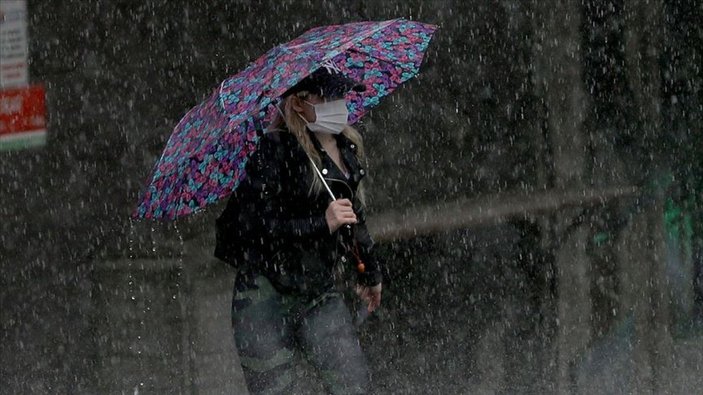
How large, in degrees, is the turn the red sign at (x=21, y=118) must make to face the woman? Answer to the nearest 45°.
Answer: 0° — it already faces them

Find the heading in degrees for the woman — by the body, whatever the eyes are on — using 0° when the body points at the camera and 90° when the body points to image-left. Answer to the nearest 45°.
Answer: approximately 315°

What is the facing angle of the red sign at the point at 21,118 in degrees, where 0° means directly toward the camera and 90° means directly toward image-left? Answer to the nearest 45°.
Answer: approximately 0°
